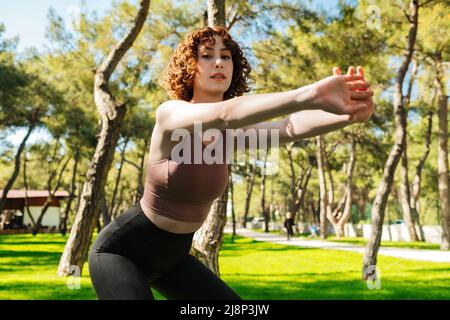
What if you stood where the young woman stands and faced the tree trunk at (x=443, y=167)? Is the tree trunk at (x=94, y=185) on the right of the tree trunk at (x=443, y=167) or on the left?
left

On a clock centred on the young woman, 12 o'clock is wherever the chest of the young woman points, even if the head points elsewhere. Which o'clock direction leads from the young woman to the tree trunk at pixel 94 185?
The tree trunk is roughly at 7 o'clock from the young woman.

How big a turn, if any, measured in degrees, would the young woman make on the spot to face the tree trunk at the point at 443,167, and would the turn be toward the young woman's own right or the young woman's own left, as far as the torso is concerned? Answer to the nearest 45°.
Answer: approximately 90° to the young woman's own left

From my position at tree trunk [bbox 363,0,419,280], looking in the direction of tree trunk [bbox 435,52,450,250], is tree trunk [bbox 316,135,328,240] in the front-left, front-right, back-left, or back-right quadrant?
front-left

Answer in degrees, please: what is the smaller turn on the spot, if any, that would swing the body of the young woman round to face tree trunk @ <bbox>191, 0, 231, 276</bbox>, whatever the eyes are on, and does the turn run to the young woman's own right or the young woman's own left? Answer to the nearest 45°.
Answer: approximately 135° to the young woman's own left

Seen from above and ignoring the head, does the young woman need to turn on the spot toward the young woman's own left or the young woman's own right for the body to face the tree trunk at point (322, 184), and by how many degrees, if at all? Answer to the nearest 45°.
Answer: approximately 135° to the young woman's own left

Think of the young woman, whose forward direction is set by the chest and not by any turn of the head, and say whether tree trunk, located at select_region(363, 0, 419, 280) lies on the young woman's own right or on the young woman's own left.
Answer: on the young woman's own left

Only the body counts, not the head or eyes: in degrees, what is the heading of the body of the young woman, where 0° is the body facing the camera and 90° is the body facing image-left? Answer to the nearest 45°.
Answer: approximately 315°
